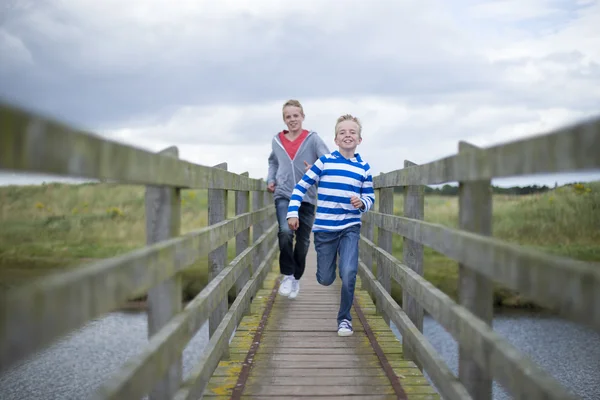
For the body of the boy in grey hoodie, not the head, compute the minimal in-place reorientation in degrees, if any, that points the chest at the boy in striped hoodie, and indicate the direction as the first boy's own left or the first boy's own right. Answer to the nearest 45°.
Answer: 0° — they already face them

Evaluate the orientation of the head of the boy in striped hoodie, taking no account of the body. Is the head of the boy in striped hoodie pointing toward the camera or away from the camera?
toward the camera

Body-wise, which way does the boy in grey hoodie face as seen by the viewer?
toward the camera

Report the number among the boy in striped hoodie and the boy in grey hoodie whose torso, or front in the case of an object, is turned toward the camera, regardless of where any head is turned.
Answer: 2

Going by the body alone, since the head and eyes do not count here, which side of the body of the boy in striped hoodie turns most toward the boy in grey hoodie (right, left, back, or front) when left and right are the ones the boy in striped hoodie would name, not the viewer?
back

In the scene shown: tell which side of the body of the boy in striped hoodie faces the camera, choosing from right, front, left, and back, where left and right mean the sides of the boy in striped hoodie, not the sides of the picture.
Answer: front

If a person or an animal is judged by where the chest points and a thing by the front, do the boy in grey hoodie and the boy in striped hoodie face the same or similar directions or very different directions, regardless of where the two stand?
same or similar directions
